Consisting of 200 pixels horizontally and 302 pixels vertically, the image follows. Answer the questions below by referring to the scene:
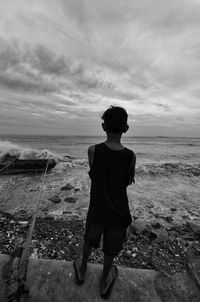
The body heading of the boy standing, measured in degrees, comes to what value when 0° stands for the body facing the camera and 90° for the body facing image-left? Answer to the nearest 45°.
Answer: approximately 180°

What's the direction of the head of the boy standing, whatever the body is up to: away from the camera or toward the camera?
away from the camera

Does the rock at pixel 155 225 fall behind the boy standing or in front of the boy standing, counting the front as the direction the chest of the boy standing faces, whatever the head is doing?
in front

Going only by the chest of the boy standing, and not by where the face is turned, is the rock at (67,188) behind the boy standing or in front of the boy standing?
in front

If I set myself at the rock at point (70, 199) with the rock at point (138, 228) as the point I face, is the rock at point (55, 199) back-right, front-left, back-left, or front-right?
back-right

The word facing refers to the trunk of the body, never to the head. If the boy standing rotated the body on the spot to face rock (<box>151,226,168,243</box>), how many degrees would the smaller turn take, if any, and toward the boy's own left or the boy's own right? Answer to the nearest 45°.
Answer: approximately 45° to the boy's own right

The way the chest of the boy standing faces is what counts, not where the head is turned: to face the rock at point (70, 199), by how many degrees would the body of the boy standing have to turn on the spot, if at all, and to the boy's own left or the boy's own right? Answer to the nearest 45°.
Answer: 0° — they already face it
